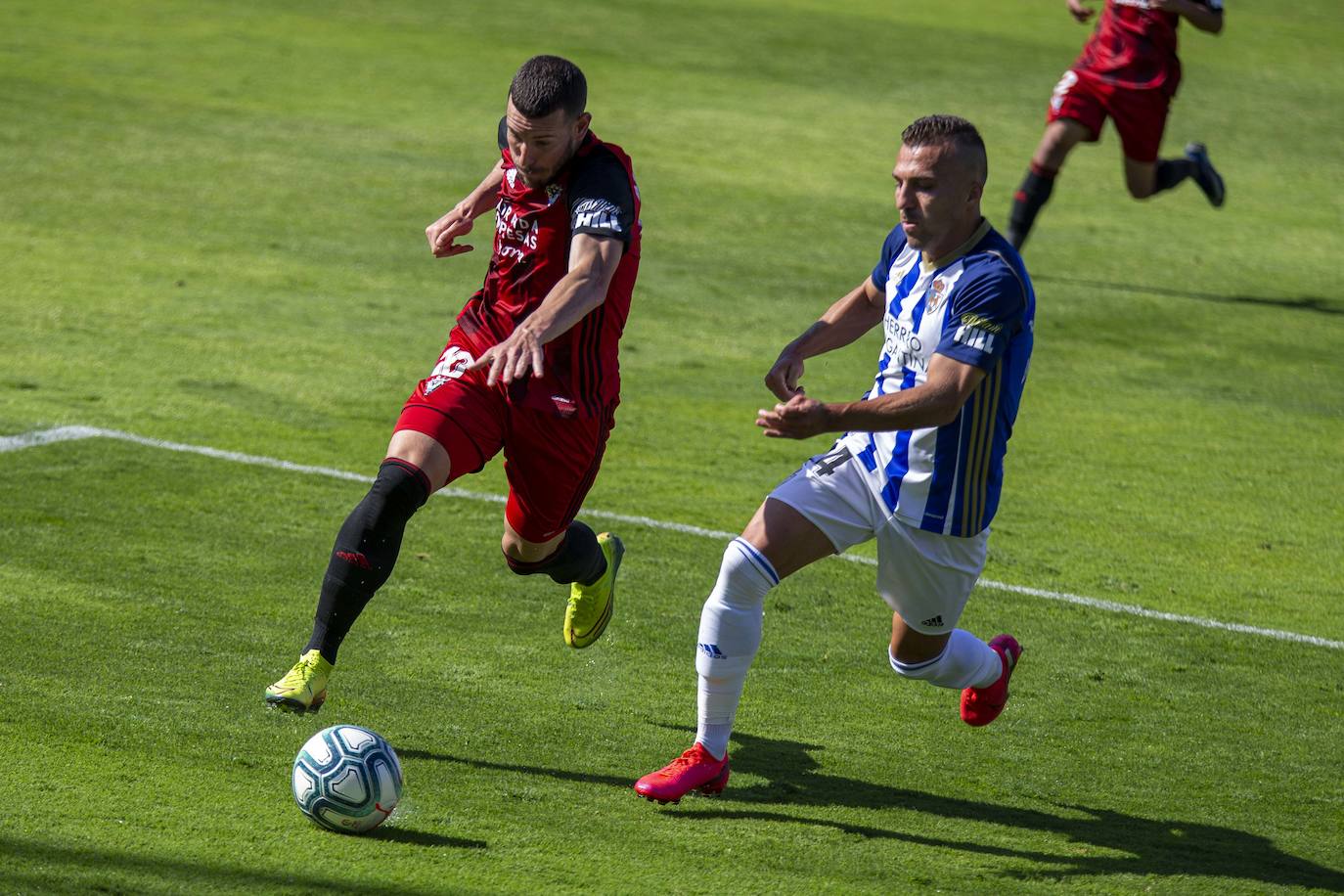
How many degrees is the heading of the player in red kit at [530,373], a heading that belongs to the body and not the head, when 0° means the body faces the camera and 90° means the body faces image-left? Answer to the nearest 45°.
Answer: approximately 45°

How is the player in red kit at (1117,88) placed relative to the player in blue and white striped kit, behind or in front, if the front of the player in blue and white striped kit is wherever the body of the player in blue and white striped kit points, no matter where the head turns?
behind

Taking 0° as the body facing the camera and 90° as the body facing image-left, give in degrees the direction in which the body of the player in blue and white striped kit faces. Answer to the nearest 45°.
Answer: approximately 45°

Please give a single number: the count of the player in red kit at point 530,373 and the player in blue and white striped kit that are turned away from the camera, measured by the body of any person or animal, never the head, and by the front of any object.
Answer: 0

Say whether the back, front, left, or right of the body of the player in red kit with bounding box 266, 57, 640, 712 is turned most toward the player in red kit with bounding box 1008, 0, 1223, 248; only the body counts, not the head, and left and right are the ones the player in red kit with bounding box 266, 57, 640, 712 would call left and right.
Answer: back

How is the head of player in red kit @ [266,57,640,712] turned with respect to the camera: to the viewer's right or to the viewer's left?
to the viewer's left

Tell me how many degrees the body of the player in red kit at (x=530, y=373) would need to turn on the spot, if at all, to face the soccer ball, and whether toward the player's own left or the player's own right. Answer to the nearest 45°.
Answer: approximately 45° to the player's own left

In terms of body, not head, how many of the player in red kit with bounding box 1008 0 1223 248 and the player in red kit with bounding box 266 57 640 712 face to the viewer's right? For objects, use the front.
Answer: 0

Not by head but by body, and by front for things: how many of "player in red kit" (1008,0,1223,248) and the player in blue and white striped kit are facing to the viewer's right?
0

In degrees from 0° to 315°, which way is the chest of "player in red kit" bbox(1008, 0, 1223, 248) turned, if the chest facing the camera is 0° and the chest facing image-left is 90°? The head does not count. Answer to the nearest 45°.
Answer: approximately 45°

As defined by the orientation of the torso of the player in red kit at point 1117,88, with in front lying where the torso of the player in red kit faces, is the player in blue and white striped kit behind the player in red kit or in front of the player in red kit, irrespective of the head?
in front

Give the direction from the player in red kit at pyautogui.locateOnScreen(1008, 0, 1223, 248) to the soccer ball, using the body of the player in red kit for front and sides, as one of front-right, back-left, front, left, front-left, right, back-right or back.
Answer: front-left
